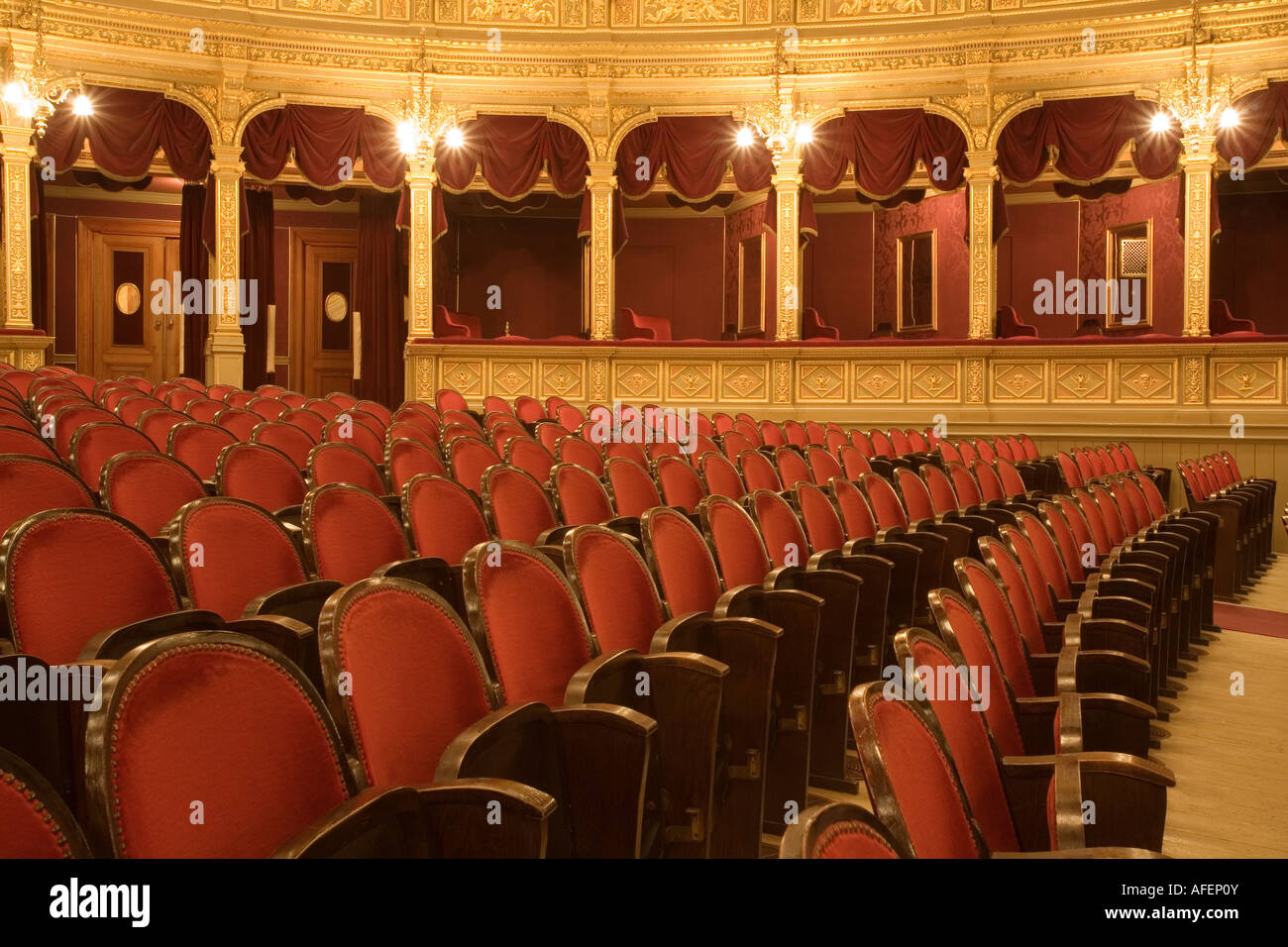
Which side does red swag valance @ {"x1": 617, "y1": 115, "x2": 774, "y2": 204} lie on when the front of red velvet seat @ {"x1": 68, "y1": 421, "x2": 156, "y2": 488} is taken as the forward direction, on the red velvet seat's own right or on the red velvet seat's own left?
on the red velvet seat's own left

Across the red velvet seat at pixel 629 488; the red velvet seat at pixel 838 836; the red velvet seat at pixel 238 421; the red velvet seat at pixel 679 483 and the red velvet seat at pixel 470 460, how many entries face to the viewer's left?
0

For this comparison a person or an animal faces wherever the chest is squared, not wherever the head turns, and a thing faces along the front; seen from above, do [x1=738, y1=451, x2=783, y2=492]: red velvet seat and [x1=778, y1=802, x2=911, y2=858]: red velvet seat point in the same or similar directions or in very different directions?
same or similar directions

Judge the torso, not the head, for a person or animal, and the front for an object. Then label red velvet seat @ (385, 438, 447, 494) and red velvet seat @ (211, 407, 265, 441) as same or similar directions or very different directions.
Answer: same or similar directions

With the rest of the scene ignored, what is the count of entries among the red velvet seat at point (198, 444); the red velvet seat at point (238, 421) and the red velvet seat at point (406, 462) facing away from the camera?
0

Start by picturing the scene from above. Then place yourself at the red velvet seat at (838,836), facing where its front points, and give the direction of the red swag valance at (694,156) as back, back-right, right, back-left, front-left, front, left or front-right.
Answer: back-left

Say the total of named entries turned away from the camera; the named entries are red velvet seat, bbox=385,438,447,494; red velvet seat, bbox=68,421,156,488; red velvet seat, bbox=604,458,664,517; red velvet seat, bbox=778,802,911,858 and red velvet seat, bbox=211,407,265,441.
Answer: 0

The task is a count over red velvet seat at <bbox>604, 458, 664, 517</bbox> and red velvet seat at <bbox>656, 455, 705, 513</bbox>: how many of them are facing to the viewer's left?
0

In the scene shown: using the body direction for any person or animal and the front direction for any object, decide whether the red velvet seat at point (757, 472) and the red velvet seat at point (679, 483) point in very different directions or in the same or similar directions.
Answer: same or similar directions

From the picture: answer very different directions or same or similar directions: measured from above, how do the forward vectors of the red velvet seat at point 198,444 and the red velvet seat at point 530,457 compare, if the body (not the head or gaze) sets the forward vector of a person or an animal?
same or similar directions

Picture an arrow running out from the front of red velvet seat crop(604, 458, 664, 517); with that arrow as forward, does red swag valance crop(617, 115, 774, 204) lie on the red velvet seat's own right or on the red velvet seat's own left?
on the red velvet seat's own left

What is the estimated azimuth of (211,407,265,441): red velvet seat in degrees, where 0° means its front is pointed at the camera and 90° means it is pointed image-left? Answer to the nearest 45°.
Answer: approximately 315°

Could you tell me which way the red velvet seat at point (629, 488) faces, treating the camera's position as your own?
facing the viewer and to the right of the viewer
